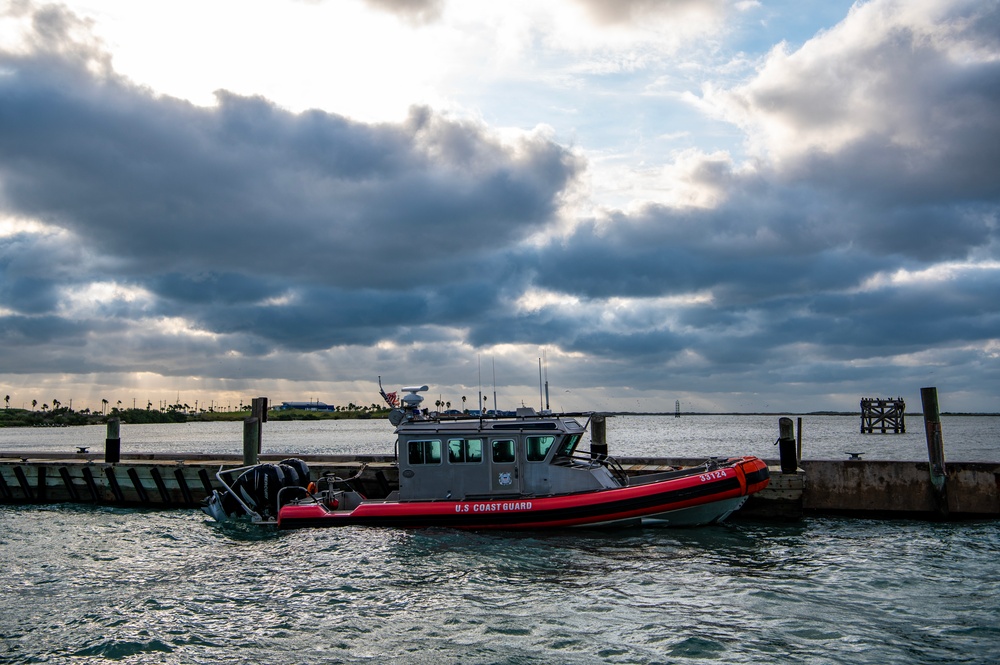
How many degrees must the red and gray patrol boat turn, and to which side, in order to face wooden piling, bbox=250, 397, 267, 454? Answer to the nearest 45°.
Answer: approximately 135° to its left

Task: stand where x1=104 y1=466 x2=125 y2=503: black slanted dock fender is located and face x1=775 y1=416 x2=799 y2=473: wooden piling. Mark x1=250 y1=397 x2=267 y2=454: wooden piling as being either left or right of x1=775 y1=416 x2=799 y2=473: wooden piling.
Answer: left

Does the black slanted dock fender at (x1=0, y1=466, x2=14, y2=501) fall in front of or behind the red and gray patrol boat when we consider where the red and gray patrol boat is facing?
behind

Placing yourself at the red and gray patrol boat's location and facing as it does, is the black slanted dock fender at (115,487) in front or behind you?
behind

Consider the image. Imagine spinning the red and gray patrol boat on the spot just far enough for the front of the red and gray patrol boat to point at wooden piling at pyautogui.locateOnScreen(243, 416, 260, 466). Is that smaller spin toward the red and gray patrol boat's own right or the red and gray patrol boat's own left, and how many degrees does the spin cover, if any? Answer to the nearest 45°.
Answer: approximately 135° to the red and gray patrol boat's own left

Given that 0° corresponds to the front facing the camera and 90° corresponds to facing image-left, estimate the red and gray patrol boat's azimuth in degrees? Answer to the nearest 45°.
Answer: approximately 270°
